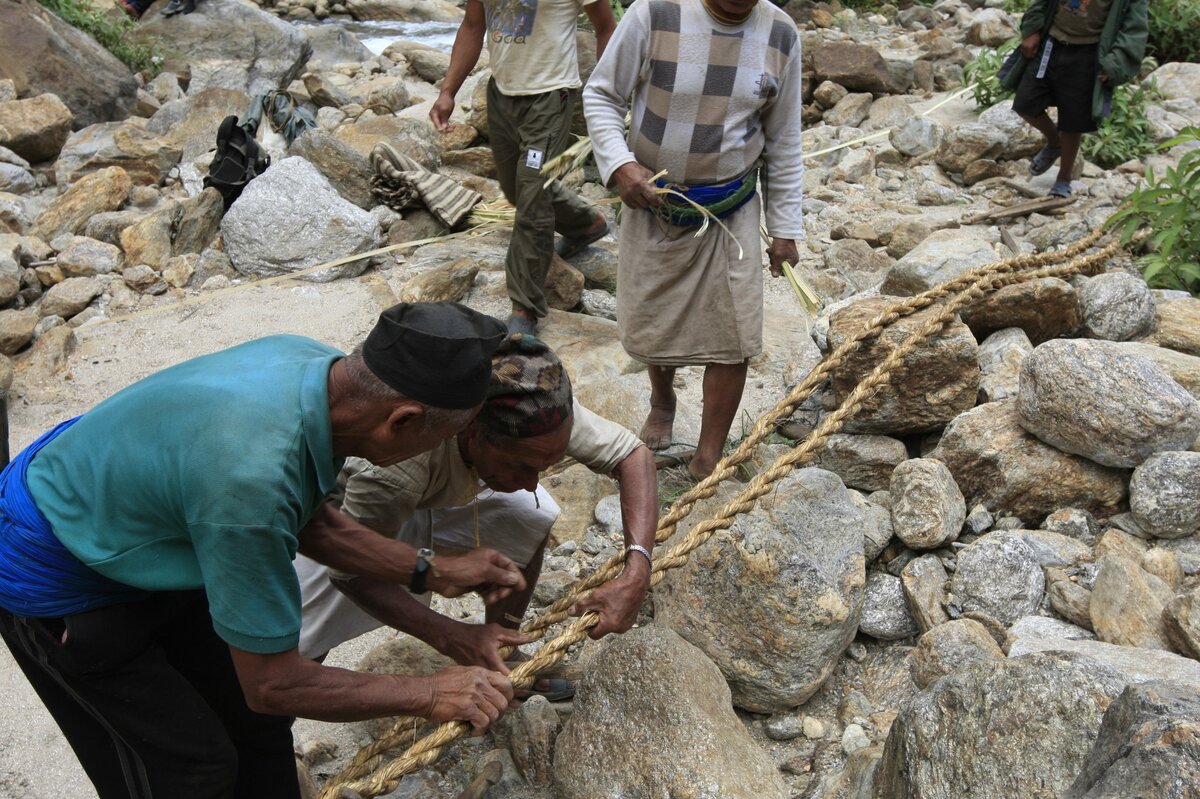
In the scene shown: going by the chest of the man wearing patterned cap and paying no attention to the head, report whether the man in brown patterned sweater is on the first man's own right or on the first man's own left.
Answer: on the first man's own left

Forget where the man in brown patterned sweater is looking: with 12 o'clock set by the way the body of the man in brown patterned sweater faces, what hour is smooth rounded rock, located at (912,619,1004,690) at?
The smooth rounded rock is roughly at 11 o'clock from the man in brown patterned sweater.

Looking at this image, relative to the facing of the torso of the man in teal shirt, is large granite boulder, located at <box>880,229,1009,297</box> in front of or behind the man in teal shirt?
in front

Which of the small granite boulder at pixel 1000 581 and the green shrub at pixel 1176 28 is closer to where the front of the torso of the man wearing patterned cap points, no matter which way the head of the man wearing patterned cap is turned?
the small granite boulder

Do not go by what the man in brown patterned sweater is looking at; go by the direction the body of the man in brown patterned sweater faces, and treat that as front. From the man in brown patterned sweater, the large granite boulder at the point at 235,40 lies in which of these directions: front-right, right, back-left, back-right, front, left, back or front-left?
back-right

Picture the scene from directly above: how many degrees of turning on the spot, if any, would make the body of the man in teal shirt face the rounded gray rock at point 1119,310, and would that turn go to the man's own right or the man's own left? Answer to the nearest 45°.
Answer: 0° — they already face it

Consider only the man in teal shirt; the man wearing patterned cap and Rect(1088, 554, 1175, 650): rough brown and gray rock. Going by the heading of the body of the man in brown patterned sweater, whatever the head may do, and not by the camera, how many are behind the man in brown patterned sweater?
0

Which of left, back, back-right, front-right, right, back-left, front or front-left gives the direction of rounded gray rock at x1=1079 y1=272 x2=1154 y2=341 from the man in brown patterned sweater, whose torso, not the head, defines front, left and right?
left

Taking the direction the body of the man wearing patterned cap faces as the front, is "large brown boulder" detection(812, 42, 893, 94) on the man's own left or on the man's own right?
on the man's own left

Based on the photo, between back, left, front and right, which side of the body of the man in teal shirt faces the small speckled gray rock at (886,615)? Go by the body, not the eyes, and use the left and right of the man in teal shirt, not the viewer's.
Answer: front

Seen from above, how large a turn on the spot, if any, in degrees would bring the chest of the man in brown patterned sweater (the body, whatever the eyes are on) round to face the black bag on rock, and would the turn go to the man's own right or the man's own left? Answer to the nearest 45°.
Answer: approximately 135° to the man's own right

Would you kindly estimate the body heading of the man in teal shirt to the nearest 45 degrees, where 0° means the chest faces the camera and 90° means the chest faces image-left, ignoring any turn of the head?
approximately 270°

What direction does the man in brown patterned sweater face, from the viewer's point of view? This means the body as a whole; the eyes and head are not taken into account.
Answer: toward the camera

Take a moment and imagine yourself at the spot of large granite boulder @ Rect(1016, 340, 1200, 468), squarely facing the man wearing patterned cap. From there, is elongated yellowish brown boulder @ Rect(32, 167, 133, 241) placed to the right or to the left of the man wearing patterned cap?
right

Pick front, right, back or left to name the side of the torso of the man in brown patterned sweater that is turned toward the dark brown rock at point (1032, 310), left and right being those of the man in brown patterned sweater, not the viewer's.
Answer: left

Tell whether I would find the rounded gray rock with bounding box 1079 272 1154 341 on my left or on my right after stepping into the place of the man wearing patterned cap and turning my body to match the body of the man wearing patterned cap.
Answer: on my left

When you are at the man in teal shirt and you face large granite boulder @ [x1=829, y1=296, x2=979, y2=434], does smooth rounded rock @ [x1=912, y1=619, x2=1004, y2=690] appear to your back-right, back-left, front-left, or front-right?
front-right

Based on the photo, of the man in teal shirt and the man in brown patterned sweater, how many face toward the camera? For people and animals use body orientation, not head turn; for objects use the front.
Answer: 1

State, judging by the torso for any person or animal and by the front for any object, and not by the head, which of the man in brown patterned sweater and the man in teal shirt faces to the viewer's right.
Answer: the man in teal shirt

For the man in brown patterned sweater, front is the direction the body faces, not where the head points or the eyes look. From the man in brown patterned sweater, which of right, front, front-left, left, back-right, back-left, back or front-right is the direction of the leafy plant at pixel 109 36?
back-right

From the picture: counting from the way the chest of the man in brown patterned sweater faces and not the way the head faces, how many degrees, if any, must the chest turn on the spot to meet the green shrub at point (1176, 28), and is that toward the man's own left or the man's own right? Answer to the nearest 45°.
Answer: approximately 135° to the man's own left
